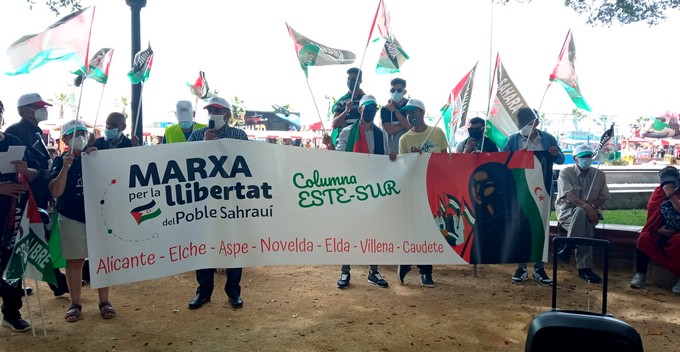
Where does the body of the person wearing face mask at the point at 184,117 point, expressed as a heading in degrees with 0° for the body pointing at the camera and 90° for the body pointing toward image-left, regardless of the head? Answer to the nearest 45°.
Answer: approximately 0°

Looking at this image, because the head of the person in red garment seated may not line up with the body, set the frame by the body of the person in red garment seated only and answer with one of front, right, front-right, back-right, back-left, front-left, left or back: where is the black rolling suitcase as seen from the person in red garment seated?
front-left

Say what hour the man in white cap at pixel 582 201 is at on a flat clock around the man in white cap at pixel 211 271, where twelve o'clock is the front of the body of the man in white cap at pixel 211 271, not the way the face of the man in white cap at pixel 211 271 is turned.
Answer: the man in white cap at pixel 582 201 is roughly at 9 o'clock from the man in white cap at pixel 211 271.

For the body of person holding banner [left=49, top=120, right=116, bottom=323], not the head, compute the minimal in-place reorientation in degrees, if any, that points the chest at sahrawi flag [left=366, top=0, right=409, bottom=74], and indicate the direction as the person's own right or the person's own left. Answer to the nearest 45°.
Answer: approximately 90° to the person's own left

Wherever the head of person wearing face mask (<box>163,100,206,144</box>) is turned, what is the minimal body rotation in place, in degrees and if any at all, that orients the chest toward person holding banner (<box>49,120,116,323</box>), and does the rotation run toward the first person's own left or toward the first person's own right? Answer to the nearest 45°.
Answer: approximately 45° to the first person's own right

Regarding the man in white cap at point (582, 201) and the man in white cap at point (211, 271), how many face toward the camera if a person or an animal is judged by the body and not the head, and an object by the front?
2

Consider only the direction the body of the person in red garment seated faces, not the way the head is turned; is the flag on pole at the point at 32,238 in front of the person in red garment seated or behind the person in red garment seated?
in front

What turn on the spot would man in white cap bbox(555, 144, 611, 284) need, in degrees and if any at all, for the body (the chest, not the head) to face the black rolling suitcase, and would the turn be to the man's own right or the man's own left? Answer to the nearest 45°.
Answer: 0° — they already face it

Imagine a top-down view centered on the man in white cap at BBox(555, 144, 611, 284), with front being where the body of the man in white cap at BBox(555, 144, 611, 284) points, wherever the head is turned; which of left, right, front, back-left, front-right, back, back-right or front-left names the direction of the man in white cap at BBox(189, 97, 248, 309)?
front-right

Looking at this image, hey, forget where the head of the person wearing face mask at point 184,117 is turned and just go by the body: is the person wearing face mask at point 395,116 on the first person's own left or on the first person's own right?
on the first person's own left

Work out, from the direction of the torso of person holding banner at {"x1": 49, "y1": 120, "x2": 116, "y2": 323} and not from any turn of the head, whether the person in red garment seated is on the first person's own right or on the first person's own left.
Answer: on the first person's own left
